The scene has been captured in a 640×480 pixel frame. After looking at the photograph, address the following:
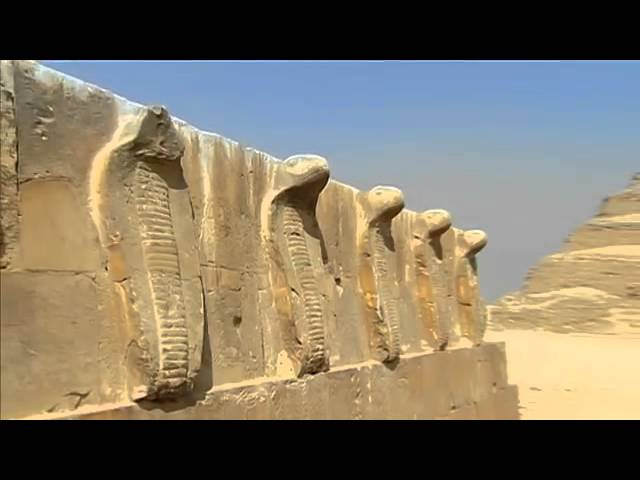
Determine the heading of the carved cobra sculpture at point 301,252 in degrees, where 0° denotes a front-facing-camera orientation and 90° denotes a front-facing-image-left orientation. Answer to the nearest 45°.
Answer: approximately 315°

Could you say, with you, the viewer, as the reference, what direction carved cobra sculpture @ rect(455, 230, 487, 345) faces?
facing to the right of the viewer

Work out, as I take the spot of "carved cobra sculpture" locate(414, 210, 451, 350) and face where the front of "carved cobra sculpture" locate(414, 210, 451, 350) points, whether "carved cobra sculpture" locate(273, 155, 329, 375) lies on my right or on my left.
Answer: on my right

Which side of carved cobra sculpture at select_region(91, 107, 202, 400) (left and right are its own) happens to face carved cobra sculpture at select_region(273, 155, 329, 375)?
left

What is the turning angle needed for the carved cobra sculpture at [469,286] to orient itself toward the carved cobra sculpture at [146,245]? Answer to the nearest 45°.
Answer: approximately 90° to its right

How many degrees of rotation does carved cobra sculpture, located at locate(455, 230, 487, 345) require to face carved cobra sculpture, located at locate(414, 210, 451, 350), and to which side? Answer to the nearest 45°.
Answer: approximately 90° to its right

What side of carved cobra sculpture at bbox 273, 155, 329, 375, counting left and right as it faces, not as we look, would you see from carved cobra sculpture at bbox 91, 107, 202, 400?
right

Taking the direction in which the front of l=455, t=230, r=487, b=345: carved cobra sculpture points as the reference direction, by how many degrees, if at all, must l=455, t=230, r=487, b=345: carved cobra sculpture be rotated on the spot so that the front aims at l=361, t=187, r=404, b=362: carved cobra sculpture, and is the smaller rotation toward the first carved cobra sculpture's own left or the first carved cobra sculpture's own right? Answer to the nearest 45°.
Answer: approximately 90° to the first carved cobra sculpture's own right

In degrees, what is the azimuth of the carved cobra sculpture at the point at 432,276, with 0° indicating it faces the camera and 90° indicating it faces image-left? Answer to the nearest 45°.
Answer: approximately 315°

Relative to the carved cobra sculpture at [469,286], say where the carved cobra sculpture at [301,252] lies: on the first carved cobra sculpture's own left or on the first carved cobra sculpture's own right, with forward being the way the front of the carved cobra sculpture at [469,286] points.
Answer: on the first carved cobra sculpture's own right
